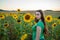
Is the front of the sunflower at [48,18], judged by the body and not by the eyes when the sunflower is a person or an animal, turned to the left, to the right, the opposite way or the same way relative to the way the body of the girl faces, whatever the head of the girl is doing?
to the left

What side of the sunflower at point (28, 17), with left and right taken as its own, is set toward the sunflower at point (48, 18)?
left

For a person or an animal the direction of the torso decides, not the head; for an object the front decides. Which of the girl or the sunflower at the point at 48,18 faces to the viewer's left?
the girl

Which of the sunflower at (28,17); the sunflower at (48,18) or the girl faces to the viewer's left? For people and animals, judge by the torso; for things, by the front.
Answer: the girl

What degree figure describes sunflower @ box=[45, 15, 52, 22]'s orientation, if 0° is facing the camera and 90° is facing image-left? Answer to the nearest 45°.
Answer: approximately 0°

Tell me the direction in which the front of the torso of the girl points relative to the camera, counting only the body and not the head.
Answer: to the viewer's left
